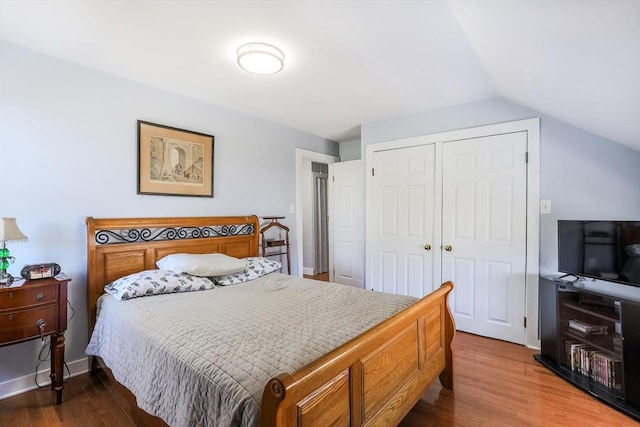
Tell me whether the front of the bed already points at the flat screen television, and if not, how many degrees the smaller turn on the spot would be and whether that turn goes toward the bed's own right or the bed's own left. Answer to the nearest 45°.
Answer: approximately 45° to the bed's own left

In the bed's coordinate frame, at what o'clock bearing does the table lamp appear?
The table lamp is roughly at 5 o'clock from the bed.

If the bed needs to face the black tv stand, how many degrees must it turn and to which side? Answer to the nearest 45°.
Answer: approximately 45° to its left

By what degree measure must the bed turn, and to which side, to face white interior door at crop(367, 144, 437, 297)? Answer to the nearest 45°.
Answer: approximately 90° to its left

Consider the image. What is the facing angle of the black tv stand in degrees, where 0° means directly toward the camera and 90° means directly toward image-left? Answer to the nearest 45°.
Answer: approximately 45°

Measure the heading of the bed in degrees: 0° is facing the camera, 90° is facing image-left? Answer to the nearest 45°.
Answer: approximately 315°
